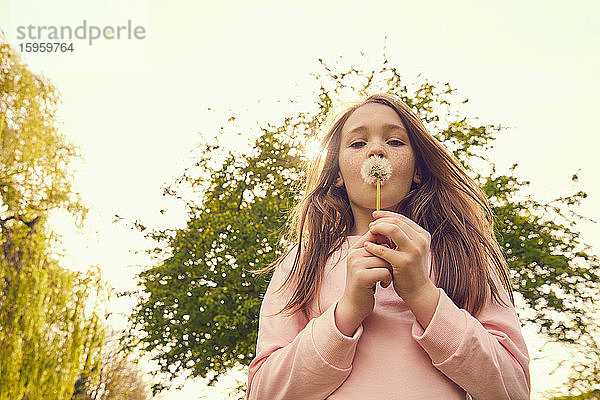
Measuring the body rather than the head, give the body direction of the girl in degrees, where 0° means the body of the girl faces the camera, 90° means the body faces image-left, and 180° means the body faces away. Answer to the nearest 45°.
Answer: approximately 0°

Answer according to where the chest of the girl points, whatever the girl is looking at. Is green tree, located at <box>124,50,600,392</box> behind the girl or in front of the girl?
behind

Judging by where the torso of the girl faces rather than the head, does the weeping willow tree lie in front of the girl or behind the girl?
behind
